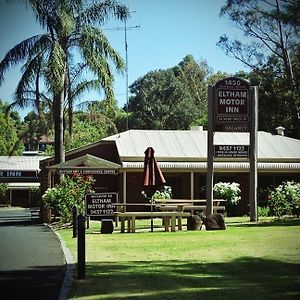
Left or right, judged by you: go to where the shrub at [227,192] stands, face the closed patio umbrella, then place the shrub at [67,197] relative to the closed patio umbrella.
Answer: right

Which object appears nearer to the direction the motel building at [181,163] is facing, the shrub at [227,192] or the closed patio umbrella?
the closed patio umbrella

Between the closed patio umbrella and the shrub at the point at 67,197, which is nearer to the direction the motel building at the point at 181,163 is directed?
the closed patio umbrella

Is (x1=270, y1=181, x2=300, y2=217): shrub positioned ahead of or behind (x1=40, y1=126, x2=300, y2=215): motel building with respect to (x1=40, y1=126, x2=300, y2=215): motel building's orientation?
ahead

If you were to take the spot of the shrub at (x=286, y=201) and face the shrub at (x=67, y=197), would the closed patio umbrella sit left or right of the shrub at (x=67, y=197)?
left

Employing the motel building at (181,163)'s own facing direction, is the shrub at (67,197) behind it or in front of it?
in front

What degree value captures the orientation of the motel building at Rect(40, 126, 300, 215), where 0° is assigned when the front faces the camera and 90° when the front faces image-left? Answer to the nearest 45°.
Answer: approximately 0°

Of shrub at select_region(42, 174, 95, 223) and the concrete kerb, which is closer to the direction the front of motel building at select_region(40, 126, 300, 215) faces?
the concrete kerb

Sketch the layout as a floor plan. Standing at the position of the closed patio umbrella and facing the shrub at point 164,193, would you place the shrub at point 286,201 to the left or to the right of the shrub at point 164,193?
right

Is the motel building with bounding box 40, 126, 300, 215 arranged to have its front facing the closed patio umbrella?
yes
